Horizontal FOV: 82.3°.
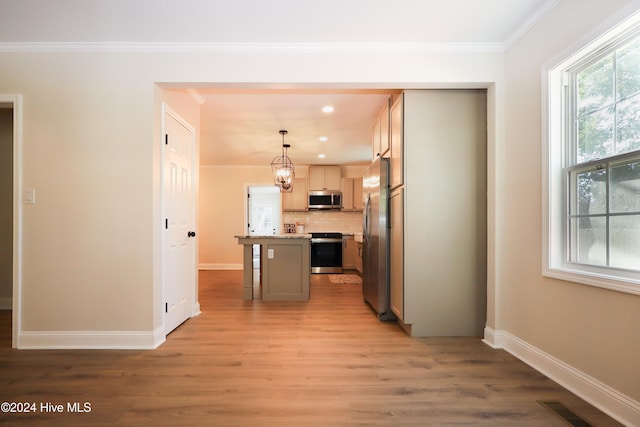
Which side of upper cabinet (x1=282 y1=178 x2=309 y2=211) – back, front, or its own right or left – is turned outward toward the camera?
front

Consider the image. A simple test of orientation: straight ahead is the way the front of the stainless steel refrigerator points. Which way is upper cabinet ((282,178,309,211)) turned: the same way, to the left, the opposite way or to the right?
to the left

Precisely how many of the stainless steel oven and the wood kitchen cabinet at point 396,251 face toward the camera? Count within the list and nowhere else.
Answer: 1

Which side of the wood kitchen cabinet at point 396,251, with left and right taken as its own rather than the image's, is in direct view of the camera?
left

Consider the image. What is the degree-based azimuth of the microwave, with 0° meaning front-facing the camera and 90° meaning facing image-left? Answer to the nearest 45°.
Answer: approximately 0°

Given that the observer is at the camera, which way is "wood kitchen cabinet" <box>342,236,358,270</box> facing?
facing the viewer

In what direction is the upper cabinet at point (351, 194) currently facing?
toward the camera

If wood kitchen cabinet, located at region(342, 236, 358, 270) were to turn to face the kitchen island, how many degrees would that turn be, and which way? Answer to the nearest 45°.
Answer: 0° — it already faces it

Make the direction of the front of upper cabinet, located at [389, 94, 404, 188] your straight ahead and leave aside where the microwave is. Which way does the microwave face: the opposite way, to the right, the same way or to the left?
to the left

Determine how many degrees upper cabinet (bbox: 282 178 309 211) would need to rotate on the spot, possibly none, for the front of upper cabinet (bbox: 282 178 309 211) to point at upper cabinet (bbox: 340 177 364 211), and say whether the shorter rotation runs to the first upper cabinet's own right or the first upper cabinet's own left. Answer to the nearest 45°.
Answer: approximately 90° to the first upper cabinet's own left

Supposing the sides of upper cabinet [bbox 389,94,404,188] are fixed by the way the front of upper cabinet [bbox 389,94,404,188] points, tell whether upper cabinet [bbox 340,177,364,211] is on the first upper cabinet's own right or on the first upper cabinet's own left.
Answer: on the first upper cabinet's own right

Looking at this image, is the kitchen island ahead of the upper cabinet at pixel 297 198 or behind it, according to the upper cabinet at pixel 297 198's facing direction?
ahead

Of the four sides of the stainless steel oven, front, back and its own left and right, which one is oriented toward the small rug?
front

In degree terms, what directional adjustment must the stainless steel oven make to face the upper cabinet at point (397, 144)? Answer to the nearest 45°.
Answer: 0° — it already faces it

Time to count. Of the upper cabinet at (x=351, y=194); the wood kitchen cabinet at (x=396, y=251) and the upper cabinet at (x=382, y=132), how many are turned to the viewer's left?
2
